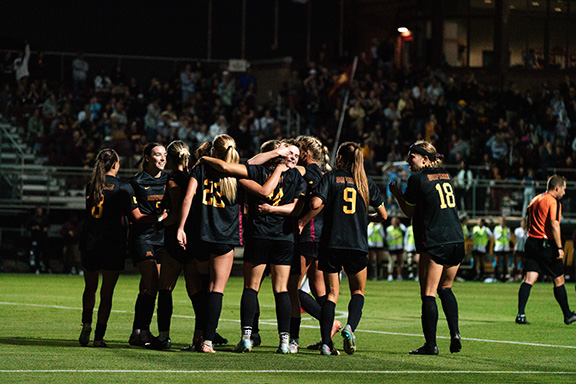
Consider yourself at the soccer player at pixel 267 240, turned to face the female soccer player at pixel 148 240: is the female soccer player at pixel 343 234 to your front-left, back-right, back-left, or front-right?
back-right

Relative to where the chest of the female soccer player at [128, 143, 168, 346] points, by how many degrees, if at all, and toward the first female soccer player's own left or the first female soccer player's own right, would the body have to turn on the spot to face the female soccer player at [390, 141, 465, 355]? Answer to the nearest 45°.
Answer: approximately 45° to the first female soccer player's own left

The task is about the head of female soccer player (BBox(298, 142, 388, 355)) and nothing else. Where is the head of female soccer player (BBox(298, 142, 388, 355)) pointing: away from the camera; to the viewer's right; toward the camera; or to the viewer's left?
away from the camera

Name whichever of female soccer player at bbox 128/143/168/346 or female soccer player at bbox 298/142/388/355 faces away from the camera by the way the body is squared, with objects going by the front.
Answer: female soccer player at bbox 298/142/388/355

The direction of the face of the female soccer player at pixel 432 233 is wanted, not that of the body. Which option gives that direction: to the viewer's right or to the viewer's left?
to the viewer's left

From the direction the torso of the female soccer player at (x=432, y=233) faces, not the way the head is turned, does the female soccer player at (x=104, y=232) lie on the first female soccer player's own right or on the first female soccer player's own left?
on the first female soccer player's own left

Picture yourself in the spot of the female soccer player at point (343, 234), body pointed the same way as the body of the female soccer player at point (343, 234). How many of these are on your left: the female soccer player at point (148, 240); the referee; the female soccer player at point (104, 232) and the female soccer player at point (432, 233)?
2

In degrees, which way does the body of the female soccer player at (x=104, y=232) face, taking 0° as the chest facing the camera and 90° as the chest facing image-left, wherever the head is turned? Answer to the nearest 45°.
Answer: approximately 225°

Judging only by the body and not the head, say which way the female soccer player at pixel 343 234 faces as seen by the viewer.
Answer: away from the camera

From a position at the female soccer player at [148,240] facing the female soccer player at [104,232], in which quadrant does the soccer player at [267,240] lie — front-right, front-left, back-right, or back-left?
back-left

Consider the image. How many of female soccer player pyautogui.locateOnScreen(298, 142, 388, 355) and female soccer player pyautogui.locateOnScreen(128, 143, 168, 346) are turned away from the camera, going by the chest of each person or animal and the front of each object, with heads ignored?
1

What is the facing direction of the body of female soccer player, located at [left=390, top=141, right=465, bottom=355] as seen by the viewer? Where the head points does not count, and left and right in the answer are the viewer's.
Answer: facing away from the viewer and to the left of the viewer

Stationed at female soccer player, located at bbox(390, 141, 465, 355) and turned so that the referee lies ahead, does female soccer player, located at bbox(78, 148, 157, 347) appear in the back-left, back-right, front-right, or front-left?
back-left

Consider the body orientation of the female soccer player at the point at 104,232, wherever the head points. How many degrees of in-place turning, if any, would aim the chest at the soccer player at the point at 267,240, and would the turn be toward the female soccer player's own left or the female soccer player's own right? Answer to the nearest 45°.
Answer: approximately 90° to the female soccer player's own right
